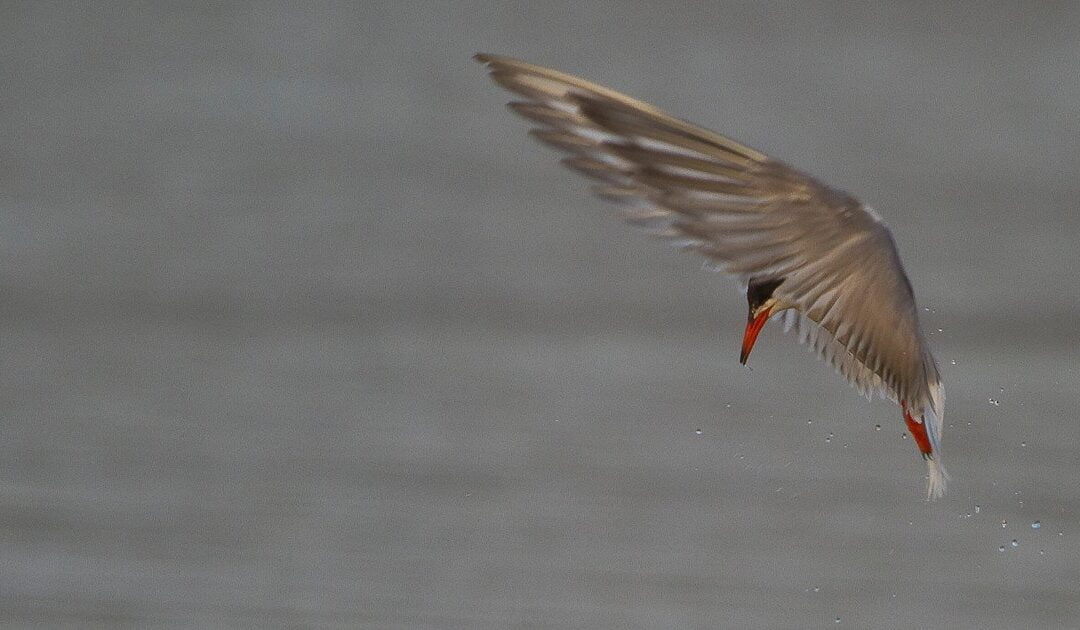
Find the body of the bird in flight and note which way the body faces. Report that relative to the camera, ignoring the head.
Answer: to the viewer's left
